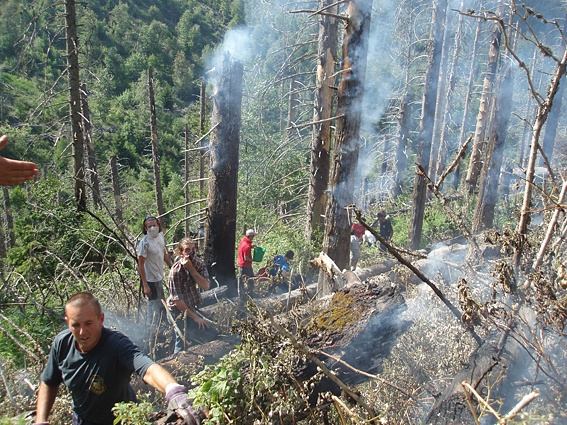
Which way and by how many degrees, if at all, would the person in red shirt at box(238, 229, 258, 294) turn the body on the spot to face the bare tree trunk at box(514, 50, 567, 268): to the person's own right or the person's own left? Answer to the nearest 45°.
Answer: approximately 45° to the person's own right
